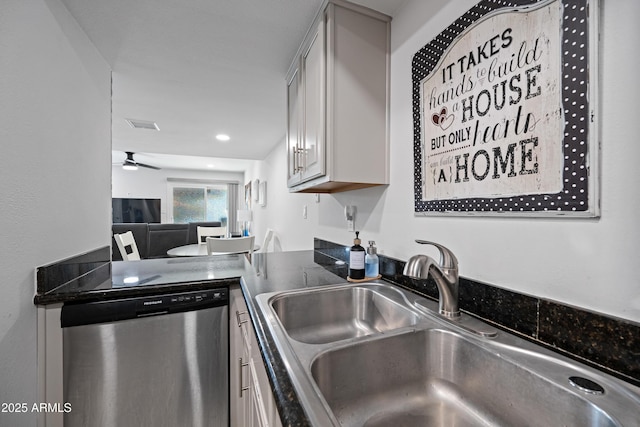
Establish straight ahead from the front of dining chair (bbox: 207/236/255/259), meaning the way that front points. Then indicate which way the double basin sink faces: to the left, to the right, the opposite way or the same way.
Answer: to the left

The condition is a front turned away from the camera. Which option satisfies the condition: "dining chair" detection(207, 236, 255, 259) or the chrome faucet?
the dining chair

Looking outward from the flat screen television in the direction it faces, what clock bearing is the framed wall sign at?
The framed wall sign is roughly at 12 o'clock from the flat screen television.

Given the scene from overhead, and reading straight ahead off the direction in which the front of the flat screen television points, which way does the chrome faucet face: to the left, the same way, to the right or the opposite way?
to the right

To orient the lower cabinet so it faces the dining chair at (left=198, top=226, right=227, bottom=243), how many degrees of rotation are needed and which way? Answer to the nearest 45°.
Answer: approximately 90° to its right

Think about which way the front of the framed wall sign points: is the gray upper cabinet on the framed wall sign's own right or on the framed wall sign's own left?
on the framed wall sign's own right

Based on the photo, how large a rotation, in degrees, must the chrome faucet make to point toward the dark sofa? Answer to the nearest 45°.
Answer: approximately 90° to its right

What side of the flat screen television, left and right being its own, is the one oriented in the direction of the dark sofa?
front

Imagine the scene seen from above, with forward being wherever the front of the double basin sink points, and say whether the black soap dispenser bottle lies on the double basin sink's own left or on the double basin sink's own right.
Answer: on the double basin sink's own right

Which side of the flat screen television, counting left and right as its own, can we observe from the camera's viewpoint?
front

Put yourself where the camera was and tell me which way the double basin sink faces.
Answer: facing the viewer and to the left of the viewer

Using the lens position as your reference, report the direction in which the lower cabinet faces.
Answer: facing to the left of the viewer

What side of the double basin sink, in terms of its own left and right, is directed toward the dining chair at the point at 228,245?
right

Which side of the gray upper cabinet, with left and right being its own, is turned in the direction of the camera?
left

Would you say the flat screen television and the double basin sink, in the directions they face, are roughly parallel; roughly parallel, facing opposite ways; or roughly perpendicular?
roughly perpendicular

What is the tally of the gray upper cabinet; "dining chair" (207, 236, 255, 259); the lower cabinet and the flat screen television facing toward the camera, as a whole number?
1

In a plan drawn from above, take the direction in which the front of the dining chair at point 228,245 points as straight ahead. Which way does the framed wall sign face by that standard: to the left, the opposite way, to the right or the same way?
to the left
